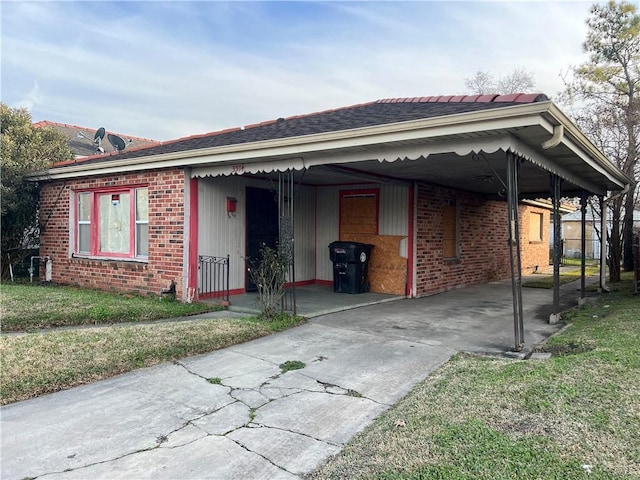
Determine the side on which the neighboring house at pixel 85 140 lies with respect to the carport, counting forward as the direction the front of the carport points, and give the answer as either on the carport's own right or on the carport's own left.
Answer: on the carport's own right

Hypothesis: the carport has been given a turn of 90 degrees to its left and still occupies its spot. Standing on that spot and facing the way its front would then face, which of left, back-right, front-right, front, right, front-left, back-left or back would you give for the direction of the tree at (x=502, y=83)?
back-left

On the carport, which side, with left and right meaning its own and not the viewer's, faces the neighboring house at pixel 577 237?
back

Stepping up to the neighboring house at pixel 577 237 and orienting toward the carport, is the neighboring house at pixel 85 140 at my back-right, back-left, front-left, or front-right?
front-right

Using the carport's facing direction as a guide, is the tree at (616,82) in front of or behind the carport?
behind

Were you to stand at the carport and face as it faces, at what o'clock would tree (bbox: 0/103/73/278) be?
The tree is roughly at 2 o'clock from the carport.

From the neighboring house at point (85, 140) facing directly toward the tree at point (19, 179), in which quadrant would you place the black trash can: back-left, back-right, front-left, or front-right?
front-left

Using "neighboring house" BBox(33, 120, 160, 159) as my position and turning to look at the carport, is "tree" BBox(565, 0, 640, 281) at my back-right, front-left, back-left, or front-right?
front-left
